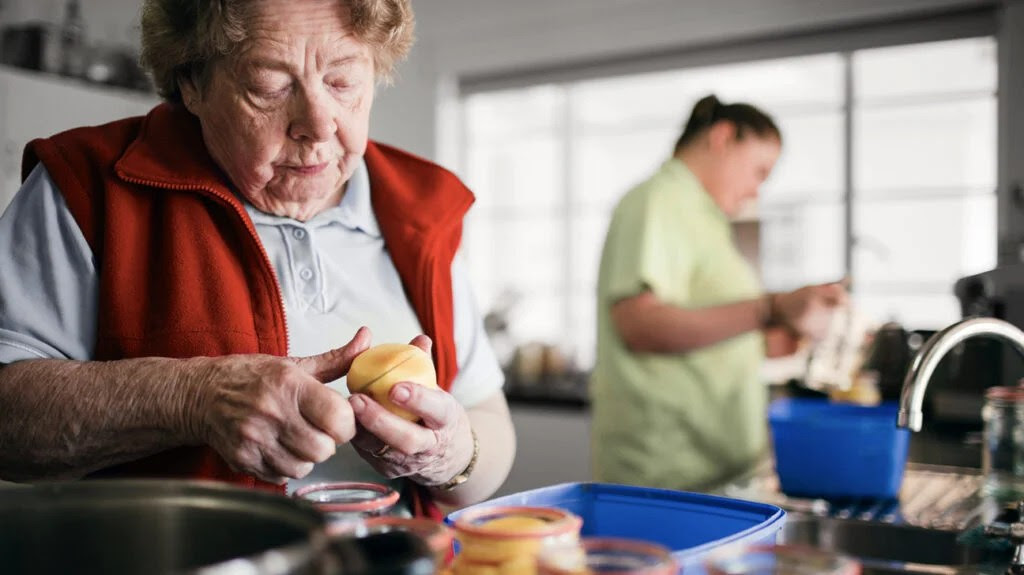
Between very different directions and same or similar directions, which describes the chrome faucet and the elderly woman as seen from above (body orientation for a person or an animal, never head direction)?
very different directions

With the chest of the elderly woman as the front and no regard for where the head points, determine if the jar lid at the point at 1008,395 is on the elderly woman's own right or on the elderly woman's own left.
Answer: on the elderly woman's own left

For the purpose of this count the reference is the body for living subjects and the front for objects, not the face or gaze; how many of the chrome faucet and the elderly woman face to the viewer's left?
1

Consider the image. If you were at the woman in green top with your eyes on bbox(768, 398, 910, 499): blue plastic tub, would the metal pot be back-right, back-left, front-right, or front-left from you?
front-right

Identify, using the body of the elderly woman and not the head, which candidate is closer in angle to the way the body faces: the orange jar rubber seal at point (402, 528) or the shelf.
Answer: the orange jar rubber seal

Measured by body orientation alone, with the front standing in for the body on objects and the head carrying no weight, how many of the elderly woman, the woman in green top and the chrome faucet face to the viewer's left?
1

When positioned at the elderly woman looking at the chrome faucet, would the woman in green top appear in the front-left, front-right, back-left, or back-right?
front-left

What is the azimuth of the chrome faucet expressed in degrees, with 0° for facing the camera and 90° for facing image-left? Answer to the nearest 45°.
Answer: approximately 90°

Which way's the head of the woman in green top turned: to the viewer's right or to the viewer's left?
to the viewer's right

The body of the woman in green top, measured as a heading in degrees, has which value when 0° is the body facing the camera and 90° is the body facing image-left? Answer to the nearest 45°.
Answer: approximately 270°

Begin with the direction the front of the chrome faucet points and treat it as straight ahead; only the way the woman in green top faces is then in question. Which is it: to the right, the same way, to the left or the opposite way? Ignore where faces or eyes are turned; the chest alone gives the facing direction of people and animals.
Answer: the opposite way

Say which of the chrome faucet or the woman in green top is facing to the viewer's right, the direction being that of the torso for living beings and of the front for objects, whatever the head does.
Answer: the woman in green top

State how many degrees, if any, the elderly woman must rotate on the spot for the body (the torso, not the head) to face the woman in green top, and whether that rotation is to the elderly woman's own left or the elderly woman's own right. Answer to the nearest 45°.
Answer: approximately 90° to the elderly woman's own left

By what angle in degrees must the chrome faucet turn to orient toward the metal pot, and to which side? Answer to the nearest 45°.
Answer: approximately 90° to its left

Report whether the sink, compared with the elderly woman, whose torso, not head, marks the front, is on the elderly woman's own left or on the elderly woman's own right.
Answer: on the elderly woman's own left

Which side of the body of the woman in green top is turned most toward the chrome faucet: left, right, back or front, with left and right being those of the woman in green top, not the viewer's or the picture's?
right

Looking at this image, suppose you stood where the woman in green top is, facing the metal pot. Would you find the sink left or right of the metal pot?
left

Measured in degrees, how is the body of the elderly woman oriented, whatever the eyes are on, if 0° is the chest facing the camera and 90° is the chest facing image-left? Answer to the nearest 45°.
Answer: approximately 315°

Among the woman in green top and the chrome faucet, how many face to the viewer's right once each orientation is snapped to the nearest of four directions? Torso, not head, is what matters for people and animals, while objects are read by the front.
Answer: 1
